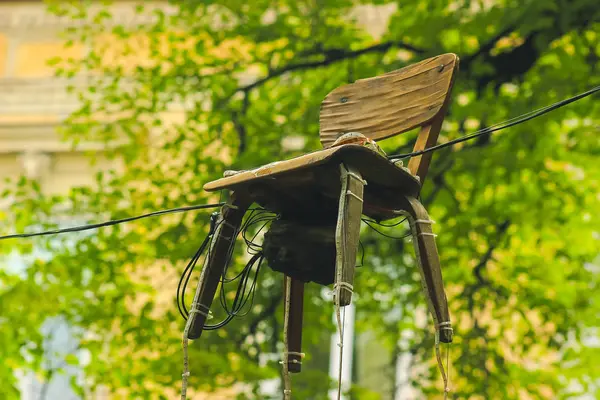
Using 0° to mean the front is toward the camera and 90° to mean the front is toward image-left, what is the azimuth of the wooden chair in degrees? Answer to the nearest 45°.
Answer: approximately 45°
